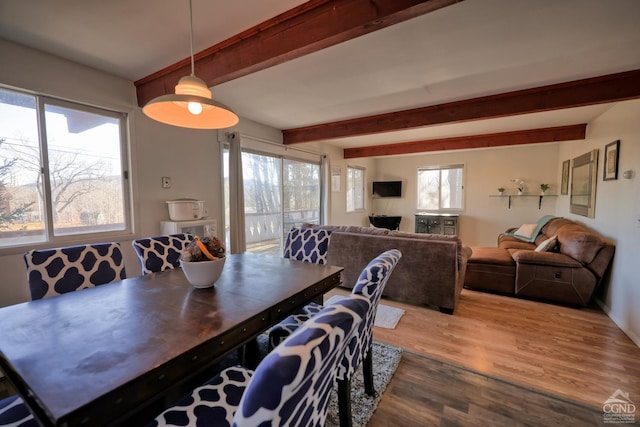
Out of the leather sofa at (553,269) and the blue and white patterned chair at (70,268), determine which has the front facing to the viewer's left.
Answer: the leather sofa

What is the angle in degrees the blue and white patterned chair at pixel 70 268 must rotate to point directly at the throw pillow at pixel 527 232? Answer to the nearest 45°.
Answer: approximately 45° to its left

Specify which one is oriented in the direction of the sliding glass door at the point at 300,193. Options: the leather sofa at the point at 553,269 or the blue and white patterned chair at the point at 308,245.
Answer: the leather sofa

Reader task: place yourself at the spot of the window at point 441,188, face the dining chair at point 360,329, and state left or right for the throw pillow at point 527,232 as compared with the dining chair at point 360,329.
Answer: left

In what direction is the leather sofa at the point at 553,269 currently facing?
to the viewer's left

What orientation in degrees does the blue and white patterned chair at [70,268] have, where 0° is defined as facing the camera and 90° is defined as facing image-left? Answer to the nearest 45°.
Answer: approximately 315°
